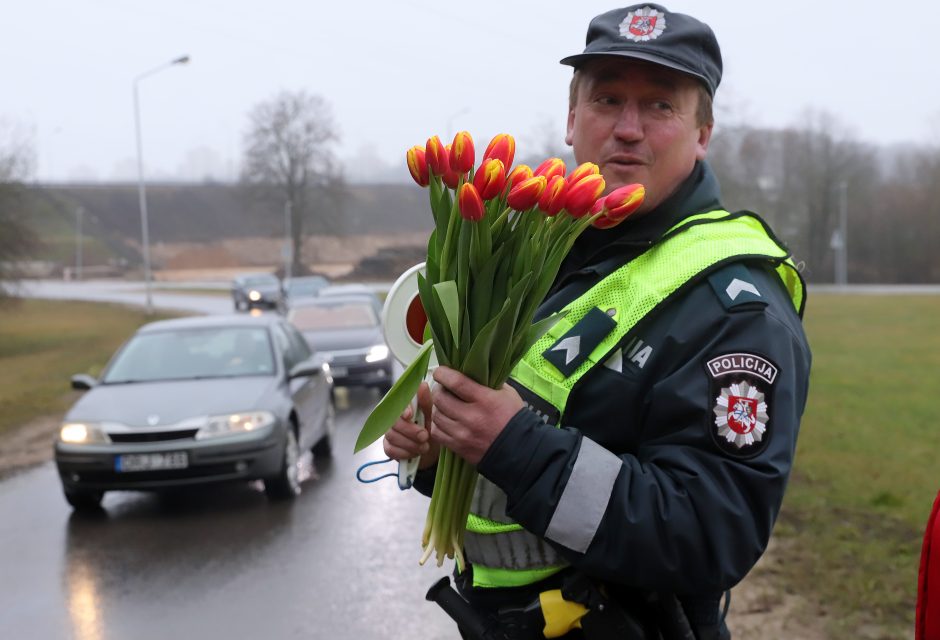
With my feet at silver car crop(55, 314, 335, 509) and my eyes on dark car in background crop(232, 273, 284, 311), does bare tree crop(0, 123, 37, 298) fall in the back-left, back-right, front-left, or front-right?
front-left

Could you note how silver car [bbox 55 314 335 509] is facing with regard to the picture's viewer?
facing the viewer and to the left of the viewer

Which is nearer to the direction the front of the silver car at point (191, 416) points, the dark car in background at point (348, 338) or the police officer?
the police officer

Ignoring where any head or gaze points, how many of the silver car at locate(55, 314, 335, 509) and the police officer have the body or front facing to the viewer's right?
0

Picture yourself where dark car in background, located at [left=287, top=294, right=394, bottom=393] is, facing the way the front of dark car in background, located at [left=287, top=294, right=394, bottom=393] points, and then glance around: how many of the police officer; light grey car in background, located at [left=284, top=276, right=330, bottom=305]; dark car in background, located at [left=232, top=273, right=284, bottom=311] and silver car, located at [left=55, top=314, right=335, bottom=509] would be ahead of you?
2

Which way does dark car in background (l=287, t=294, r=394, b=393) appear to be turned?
toward the camera

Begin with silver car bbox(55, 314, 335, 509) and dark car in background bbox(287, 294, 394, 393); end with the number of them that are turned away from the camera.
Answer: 0

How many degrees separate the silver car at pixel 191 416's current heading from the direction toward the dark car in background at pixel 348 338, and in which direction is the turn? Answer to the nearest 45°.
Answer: approximately 135° to its right

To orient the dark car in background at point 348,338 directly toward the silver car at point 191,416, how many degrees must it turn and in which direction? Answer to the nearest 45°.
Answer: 0° — it already faces it

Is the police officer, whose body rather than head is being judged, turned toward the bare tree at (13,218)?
no

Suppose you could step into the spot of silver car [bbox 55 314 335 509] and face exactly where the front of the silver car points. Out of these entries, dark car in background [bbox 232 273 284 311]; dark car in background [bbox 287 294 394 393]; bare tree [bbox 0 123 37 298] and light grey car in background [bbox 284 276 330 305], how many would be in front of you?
0

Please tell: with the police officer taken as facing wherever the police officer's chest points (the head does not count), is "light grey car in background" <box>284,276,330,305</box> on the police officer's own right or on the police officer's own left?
on the police officer's own right

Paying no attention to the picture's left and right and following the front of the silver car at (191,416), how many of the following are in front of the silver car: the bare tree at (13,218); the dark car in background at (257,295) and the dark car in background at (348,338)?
0

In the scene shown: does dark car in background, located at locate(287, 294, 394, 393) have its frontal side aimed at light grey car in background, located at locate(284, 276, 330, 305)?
no

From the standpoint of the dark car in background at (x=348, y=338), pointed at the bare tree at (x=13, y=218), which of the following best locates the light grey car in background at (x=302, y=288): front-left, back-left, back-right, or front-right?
front-right

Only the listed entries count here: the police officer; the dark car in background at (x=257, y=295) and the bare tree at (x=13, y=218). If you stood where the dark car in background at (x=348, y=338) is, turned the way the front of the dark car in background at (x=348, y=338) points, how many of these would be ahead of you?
1

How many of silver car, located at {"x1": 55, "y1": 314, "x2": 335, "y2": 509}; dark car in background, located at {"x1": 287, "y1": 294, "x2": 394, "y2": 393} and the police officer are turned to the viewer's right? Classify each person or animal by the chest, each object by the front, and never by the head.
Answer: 0

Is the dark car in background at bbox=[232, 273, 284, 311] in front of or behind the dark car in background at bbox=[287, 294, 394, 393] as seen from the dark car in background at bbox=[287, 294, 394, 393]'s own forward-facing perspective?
behind
